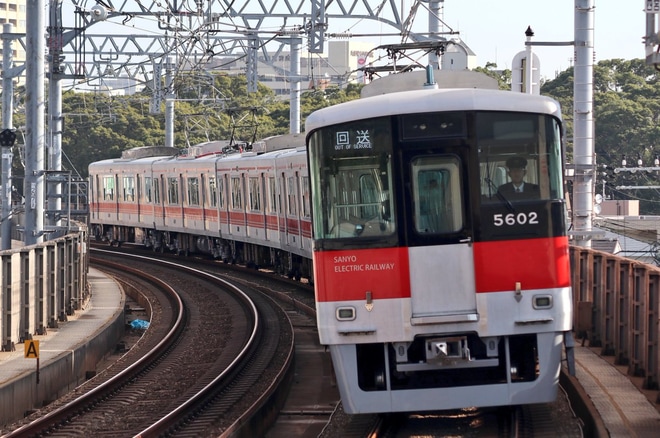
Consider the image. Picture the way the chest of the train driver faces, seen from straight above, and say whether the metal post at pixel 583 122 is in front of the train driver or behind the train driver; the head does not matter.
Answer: behind

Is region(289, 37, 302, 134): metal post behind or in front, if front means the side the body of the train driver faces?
behind

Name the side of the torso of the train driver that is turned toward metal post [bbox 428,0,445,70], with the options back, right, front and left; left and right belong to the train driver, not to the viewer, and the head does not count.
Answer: back

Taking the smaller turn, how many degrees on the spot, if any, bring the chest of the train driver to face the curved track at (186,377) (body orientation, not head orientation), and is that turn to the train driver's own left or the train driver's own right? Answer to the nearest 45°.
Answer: approximately 135° to the train driver's own right

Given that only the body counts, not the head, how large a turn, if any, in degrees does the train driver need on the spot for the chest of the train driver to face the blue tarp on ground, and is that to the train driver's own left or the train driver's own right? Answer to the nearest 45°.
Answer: approximately 135° to the train driver's own right

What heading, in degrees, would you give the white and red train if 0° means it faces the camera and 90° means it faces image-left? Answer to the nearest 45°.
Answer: approximately 0°

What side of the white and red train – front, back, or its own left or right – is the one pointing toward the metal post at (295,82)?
back
